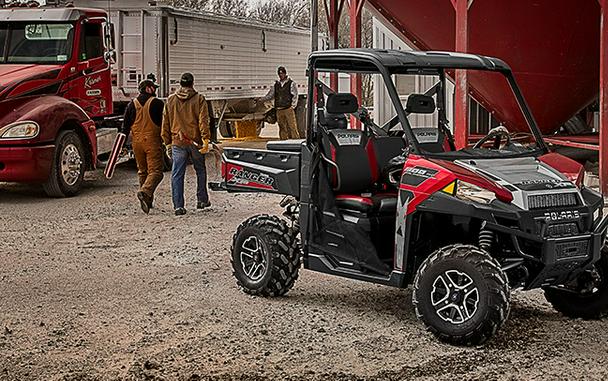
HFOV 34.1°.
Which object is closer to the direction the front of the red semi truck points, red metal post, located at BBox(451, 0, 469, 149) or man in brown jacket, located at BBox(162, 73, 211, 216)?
the man in brown jacket

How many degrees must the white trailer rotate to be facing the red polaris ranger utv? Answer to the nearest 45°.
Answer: approximately 45° to its left

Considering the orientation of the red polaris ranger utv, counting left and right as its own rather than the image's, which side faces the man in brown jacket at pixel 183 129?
back

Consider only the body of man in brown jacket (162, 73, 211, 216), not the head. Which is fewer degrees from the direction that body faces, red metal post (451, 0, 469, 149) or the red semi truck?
the red semi truck

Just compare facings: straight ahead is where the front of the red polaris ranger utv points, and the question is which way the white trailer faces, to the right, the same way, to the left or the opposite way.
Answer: to the right

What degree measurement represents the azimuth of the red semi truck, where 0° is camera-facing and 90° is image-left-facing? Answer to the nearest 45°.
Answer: approximately 45°

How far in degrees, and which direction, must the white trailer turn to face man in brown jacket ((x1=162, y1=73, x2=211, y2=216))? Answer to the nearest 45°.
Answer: approximately 45° to its left

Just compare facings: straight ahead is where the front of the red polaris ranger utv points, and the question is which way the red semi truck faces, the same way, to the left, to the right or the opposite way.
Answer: to the right

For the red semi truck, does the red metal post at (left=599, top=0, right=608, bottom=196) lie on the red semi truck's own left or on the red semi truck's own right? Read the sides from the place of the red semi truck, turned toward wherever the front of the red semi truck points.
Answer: on the red semi truck's own left

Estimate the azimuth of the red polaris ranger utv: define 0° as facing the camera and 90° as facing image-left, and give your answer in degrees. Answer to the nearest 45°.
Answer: approximately 315°

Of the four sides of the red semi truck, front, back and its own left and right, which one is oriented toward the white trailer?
back

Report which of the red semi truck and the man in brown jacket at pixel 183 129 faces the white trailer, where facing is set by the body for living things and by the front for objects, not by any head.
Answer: the man in brown jacket

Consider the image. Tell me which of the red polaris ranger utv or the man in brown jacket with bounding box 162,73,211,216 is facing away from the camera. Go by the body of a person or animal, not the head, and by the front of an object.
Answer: the man in brown jacket

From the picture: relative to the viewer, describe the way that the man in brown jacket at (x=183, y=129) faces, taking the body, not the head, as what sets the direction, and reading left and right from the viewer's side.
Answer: facing away from the viewer
